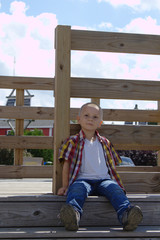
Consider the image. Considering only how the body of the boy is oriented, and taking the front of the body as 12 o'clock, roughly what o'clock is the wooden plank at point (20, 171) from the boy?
The wooden plank is roughly at 5 o'clock from the boy.

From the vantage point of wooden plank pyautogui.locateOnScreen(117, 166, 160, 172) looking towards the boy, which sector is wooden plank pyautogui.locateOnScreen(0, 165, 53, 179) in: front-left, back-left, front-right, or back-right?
front-right

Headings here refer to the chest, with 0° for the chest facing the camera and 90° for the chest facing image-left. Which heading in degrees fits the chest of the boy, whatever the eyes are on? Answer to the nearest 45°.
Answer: approximately 0°

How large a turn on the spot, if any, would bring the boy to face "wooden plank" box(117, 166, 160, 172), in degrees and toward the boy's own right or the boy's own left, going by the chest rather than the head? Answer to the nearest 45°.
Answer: approximately 180°

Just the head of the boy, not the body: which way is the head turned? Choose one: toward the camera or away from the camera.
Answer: toward the camera
